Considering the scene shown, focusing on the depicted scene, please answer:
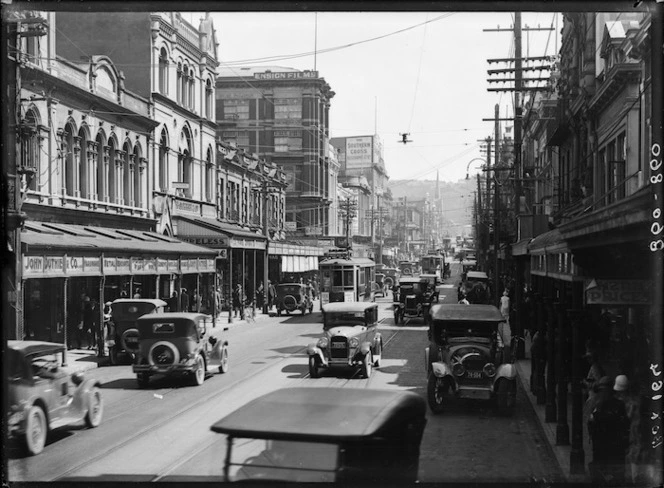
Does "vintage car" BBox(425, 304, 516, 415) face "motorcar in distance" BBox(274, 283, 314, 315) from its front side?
no

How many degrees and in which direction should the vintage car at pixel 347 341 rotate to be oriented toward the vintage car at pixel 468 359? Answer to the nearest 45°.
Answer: approximately 90° to its left

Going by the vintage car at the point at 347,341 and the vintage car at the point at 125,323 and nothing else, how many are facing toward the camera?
1

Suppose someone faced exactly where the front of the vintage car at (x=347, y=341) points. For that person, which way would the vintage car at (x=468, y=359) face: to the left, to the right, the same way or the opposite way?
the same way

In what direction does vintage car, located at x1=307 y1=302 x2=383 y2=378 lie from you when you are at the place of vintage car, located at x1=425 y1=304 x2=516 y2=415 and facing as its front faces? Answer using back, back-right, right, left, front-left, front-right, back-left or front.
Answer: right

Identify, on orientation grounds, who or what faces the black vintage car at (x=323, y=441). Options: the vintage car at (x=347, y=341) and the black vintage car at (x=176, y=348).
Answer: the vintage car

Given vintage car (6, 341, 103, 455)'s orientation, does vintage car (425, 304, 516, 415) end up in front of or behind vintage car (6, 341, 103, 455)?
in front

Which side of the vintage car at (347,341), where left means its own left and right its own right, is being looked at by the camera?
front

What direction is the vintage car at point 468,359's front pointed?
toward the camera

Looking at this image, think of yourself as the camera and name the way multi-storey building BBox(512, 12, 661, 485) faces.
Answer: facing to the left of the viewer
